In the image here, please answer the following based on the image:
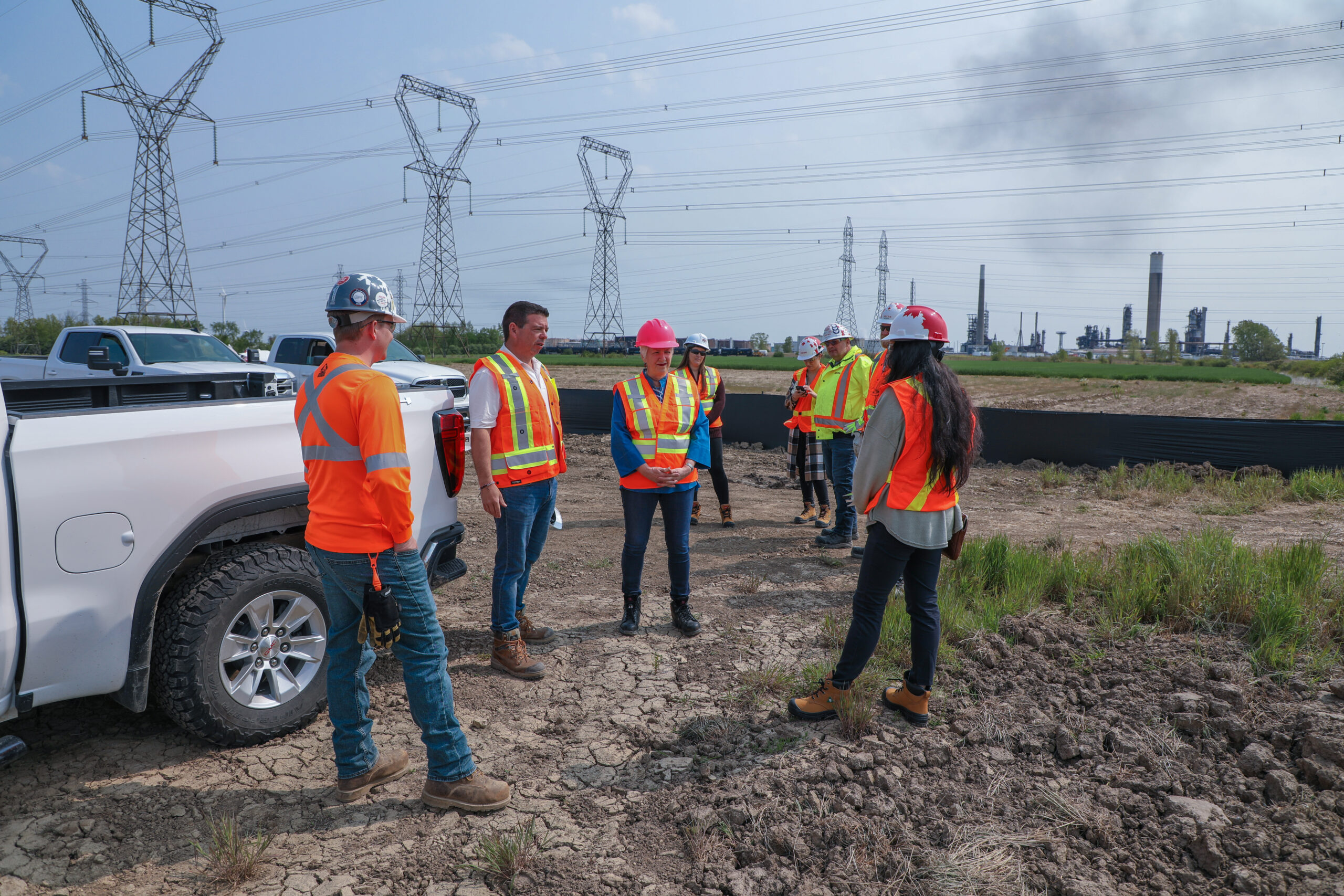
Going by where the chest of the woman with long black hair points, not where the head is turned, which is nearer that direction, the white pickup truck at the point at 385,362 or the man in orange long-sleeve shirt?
the white pickup truck

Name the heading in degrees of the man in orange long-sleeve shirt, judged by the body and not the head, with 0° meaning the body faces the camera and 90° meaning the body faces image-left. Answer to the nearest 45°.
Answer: approximately 225°

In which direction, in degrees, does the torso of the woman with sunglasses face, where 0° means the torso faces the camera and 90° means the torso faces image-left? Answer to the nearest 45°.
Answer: approximately 0°

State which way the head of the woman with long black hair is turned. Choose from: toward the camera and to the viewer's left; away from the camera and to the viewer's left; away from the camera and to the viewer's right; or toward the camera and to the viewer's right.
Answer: away from the camera and to the viewer's left

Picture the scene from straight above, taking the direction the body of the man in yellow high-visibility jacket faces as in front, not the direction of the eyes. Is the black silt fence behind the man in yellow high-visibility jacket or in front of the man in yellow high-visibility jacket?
behind

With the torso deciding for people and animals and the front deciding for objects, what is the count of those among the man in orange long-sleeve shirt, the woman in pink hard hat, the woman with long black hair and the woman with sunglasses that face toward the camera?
2

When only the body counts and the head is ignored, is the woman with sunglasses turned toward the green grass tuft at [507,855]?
yes

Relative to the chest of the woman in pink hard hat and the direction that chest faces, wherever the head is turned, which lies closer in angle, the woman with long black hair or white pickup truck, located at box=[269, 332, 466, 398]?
the woman with long black hair
